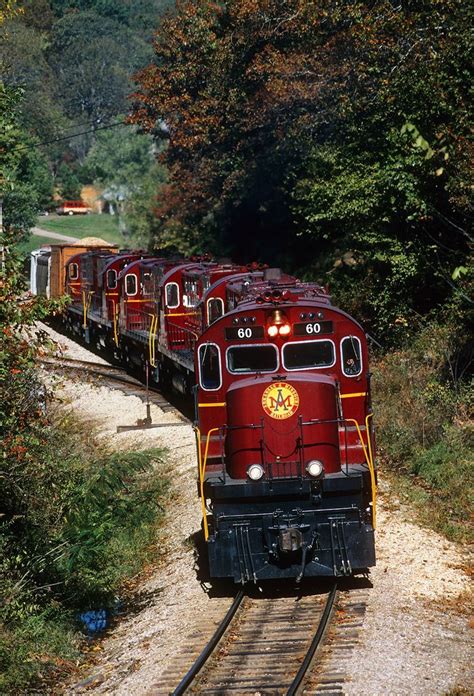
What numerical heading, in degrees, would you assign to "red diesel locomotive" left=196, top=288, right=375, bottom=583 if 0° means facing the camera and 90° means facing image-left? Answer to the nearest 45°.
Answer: approximately 0°

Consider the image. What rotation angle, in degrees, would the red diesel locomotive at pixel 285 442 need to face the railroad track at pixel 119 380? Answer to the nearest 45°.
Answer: approximately 180°

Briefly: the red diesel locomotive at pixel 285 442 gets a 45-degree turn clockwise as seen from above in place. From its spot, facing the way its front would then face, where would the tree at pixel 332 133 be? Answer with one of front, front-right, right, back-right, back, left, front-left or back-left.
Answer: back-right
